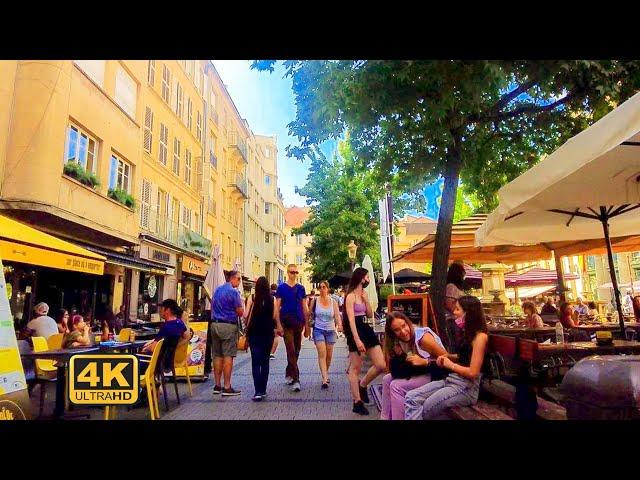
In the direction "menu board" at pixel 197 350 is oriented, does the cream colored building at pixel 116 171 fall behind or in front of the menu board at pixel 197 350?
behind

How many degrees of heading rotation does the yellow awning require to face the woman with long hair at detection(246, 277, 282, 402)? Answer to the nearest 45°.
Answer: approximately 45° to its left

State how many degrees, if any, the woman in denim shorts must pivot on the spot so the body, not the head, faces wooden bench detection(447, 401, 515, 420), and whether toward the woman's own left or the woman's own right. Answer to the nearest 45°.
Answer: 0° — they already face it

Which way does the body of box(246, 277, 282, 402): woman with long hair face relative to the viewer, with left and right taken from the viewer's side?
facing away from the viewer

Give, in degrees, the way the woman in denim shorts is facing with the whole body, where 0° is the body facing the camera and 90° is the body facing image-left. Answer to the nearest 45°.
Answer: approximately 0°

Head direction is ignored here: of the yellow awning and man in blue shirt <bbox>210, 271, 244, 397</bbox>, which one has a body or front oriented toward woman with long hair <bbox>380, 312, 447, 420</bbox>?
the yellow awning

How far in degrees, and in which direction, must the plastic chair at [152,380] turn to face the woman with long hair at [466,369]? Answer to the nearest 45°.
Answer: approximately 135° to its left

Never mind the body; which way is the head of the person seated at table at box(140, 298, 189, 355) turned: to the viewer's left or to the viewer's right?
to the viewer's left

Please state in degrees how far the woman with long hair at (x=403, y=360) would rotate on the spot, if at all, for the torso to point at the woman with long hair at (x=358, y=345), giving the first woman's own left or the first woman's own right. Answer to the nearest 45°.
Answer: approximately 90° to the first woman's own right

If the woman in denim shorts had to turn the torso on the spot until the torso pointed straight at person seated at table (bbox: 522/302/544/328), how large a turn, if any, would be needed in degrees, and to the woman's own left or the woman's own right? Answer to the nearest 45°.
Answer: approximately 90° to the woman's own left
